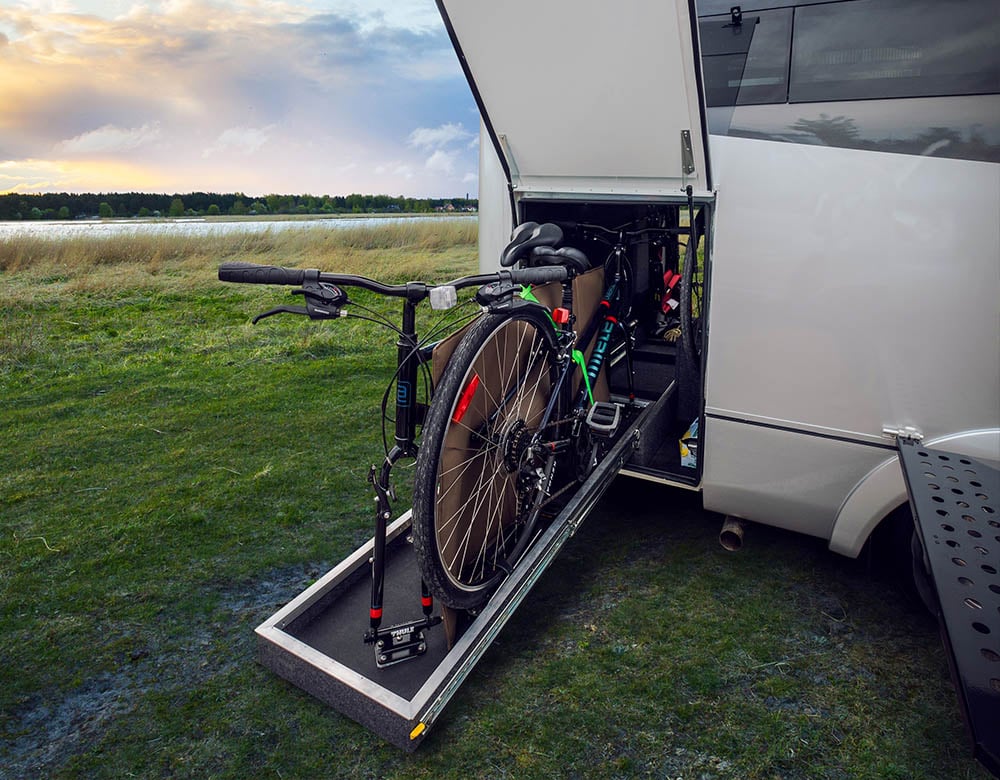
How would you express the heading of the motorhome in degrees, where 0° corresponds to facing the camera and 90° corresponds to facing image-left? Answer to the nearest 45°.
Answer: approximately 315°
